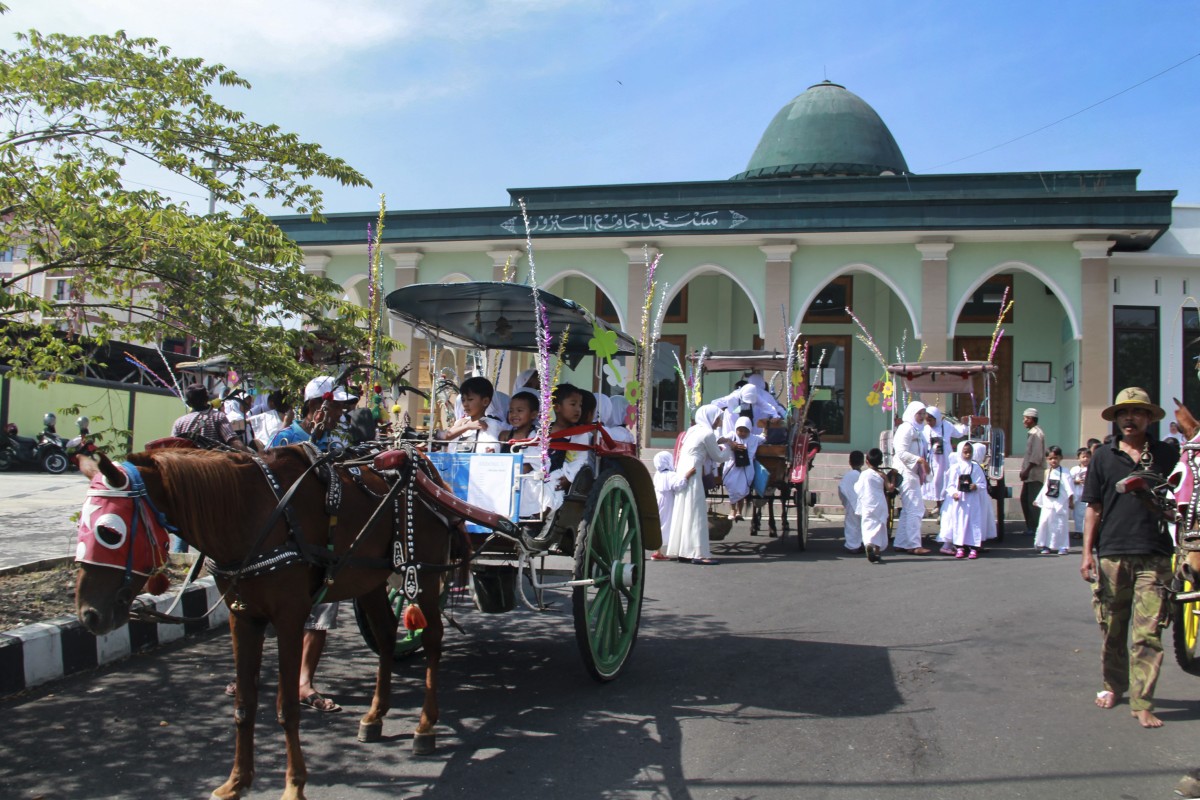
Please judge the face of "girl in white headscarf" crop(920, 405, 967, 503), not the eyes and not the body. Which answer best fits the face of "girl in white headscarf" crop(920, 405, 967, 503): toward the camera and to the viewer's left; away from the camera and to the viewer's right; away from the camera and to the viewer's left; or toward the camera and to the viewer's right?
toward the camera and to the viewer's left

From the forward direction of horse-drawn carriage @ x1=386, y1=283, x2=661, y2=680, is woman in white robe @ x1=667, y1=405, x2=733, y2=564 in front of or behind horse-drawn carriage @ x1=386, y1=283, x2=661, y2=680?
behind

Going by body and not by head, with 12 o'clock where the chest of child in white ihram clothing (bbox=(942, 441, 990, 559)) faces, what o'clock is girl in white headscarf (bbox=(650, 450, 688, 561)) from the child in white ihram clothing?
The girl in white headscarf is roughly at 2 o'clock from the child in white ihram clothing.

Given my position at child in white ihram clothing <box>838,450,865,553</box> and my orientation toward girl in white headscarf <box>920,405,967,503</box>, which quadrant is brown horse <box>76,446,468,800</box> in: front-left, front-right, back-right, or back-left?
back-right

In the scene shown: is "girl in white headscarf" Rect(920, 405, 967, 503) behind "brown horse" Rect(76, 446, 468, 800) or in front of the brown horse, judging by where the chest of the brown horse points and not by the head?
behind
